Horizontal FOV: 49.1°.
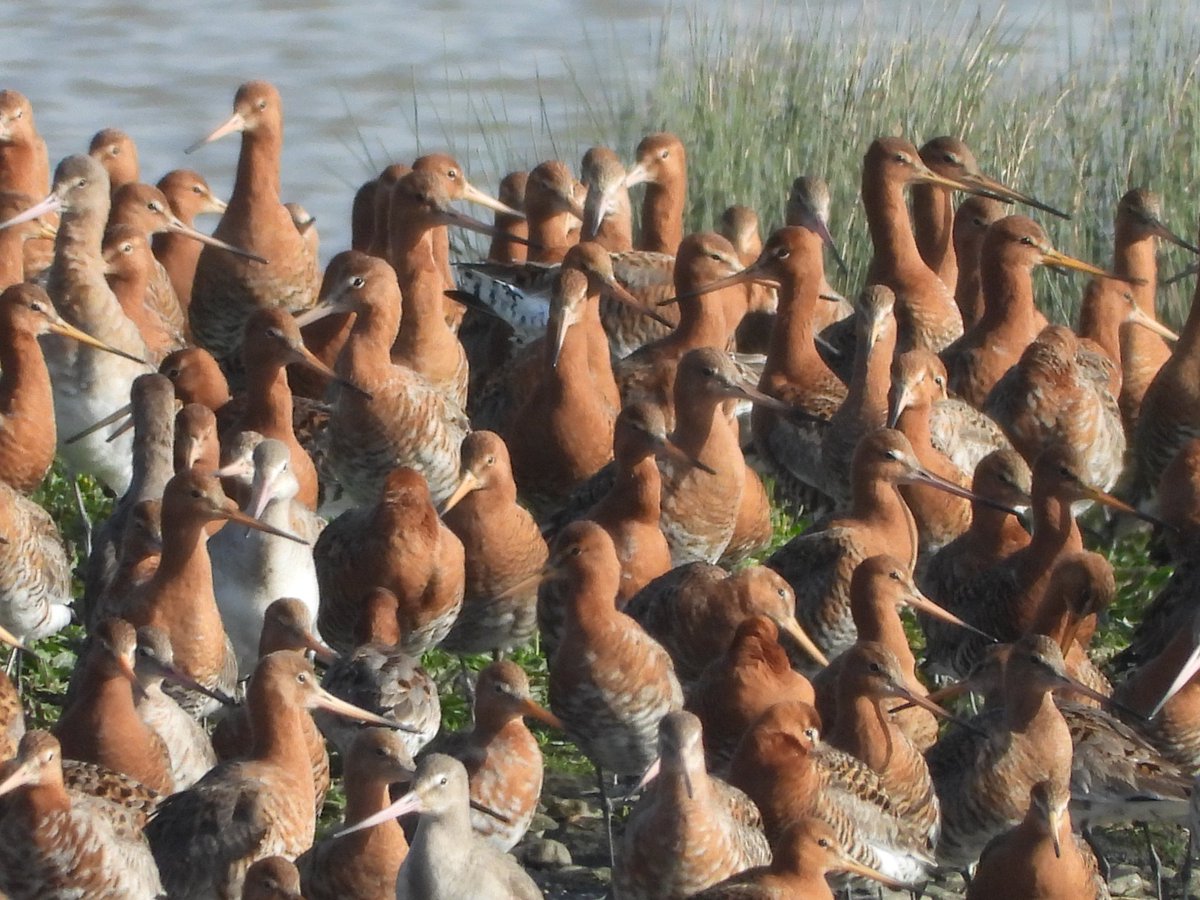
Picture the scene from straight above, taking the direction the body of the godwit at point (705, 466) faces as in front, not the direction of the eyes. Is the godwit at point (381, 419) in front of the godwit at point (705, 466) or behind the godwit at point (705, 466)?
behind

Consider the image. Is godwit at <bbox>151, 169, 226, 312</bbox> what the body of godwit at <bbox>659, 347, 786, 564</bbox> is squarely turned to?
no

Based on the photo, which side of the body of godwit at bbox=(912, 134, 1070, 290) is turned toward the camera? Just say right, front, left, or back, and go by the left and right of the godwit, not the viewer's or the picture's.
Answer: right

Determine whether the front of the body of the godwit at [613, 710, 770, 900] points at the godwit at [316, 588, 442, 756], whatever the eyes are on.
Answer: no

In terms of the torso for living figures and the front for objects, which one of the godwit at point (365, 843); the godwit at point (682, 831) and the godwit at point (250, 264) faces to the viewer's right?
the godwit at point (365, 843)

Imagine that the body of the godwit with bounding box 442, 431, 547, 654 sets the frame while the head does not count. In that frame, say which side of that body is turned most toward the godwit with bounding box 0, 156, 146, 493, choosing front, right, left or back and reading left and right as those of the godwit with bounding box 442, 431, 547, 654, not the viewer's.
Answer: right

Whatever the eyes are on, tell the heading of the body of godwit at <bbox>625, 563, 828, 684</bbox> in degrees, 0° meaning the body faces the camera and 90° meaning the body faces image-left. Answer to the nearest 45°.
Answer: approximately 270°

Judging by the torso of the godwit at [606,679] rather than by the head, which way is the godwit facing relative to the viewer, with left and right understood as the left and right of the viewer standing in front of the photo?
facing the viewer and to the left of the viewer

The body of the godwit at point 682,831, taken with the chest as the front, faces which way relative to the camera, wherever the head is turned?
toward the camera

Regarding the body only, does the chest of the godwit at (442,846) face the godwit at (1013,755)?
no

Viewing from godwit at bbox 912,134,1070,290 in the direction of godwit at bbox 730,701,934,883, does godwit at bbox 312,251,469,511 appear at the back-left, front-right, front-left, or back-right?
front-right

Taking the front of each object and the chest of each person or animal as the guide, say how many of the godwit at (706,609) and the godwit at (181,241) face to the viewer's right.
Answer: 2
